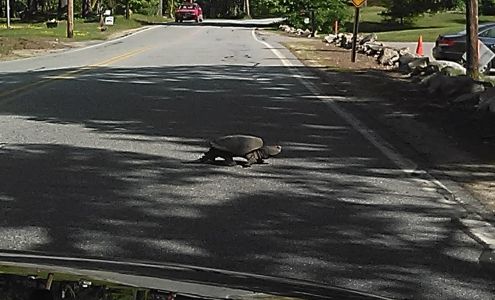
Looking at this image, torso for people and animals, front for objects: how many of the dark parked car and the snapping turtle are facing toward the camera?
0

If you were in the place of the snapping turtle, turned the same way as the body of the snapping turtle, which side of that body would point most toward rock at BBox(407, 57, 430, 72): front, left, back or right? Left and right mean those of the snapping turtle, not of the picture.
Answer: left

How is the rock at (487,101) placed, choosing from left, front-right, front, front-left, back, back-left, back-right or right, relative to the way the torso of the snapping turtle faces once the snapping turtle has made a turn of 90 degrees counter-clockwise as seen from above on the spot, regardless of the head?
front-right

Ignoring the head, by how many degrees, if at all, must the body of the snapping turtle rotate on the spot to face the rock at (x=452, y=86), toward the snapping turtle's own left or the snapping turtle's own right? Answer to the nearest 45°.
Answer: approximately 45° to the snapping turtle's own left

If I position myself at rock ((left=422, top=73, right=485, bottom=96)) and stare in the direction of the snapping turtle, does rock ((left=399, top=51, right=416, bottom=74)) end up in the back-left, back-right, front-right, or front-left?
back-right

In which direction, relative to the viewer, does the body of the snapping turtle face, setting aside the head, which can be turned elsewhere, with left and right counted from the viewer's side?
facing to the right of the viewer

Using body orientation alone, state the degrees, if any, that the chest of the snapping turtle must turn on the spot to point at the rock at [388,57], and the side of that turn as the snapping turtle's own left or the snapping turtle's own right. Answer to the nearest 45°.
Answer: approximately 90° to the snapping turtle's own left

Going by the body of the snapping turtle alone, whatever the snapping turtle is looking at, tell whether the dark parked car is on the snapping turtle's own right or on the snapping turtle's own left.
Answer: on the snapping turtle's own left
